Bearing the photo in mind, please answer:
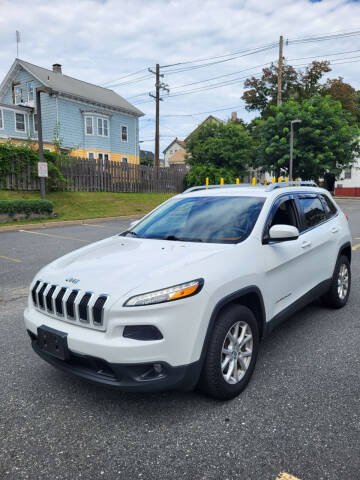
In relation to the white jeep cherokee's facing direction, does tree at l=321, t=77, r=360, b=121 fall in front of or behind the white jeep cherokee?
behind

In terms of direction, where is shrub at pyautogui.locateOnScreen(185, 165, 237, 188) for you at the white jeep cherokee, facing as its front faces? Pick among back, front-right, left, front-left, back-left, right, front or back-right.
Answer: back-right

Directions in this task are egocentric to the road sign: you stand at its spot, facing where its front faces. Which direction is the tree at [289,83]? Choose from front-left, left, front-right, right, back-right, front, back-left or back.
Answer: back-left

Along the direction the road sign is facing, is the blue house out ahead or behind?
behind

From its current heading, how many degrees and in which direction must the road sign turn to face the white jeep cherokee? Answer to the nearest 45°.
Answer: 0° — it already faces it

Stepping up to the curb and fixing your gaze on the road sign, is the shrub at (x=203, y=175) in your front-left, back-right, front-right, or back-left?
front-right

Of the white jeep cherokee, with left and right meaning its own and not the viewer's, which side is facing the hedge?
right

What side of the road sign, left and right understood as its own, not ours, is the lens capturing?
front

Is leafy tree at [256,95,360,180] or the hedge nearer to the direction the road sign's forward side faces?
the hedge

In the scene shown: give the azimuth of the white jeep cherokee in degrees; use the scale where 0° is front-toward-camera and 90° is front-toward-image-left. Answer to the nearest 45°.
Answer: approximately 45°

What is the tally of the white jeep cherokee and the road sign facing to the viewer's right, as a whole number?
0
